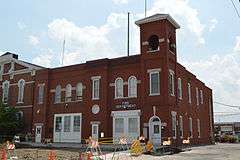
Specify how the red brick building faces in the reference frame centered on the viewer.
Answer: facing the viewer and to the left of the viewer

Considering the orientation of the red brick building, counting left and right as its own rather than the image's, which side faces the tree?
right
